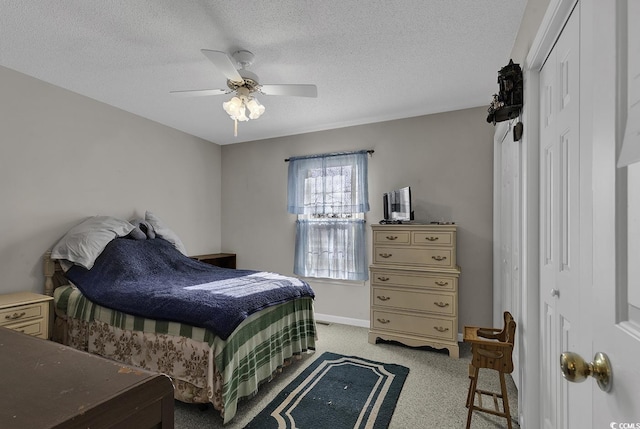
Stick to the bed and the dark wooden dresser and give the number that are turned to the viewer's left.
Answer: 0

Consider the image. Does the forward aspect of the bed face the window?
no

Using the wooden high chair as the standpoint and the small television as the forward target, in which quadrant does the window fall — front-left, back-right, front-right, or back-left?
front-left

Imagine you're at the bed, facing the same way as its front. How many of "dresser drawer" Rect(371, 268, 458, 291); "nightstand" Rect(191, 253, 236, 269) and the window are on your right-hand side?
0

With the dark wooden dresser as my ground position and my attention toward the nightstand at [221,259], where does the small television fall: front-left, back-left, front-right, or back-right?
front-right

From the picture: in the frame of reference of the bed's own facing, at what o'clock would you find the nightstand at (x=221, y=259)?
The nightstand is roughly at 8 o'clock from the bed.

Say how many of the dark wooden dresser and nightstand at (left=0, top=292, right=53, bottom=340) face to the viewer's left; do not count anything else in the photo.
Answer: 0

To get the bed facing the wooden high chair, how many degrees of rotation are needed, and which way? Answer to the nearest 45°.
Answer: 0° — it already faces it

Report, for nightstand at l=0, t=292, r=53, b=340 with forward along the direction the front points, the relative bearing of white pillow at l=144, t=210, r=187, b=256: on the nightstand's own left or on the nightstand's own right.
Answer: on the nightstand's own left

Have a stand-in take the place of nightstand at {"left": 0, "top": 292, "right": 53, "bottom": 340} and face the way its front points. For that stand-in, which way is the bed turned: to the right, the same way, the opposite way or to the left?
the same way

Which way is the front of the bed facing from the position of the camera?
facing the viewer and to the right of the viewer
